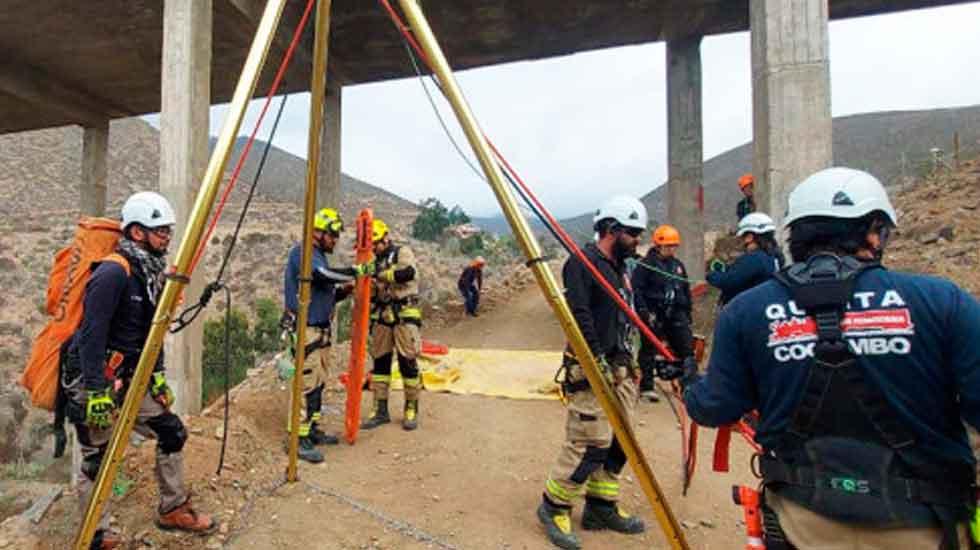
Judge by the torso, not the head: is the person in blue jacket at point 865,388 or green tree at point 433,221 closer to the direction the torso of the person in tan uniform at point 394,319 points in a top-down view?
the person in blue jacket

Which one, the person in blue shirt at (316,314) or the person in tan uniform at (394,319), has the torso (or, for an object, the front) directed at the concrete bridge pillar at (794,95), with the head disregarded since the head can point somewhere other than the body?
the person in blue shirt

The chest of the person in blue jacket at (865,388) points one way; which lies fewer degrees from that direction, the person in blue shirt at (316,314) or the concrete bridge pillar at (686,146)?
the concrete bridge pillar

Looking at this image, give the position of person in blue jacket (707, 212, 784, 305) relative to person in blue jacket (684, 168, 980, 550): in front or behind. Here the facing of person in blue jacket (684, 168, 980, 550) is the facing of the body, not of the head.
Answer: in front

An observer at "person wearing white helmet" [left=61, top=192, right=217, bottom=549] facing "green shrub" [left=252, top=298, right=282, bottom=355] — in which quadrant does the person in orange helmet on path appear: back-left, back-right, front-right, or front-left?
front-right

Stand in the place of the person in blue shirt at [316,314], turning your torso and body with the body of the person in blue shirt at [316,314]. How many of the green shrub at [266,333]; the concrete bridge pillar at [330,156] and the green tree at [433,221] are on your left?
3

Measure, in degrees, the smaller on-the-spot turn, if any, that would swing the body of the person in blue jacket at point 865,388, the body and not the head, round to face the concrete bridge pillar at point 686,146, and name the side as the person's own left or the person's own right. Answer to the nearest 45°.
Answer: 0° — they already face it

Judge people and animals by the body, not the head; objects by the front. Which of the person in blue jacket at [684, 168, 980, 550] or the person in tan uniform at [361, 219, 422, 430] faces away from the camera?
the person in blue jacket

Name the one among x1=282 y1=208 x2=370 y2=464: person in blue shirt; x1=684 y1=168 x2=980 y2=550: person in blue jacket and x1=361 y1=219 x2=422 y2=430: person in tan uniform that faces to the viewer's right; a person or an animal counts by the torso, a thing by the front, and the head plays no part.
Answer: x1=282 y1=208 x2=370 y2=464: person in blue shirt

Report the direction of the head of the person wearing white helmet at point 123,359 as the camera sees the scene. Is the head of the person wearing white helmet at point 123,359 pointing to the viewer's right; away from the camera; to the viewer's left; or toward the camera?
to the viewer's right

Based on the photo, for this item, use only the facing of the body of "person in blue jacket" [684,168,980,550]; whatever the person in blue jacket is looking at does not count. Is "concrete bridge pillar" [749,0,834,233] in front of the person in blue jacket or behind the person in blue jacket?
in front

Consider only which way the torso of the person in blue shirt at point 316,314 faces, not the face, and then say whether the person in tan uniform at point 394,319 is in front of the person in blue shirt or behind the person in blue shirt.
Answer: in front

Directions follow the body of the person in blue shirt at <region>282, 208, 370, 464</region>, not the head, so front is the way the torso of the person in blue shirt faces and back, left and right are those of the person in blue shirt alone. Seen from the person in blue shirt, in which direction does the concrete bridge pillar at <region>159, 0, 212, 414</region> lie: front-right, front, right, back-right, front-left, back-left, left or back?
back-left

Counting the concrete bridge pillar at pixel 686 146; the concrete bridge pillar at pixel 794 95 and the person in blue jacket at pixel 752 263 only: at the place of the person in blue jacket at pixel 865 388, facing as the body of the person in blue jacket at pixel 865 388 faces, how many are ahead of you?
3

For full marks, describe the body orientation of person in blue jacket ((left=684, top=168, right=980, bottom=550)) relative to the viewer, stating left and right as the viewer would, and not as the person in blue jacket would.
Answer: facing away from the viewer

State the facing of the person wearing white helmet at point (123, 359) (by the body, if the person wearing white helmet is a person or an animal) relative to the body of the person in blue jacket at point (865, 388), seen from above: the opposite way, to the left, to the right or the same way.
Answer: to the right

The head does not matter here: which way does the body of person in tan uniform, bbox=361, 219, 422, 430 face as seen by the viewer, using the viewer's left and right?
facing the viewer and to the left of the viewer

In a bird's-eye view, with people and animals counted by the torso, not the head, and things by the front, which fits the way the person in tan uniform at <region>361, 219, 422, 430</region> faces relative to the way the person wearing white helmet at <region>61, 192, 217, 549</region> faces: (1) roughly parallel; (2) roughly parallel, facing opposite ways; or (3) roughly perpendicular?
roughly perpendicular

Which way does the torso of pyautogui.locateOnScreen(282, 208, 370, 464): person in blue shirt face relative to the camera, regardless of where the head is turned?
to the viewer's right

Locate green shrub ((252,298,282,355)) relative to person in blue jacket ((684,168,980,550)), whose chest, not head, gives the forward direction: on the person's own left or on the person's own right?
on the person's own left
